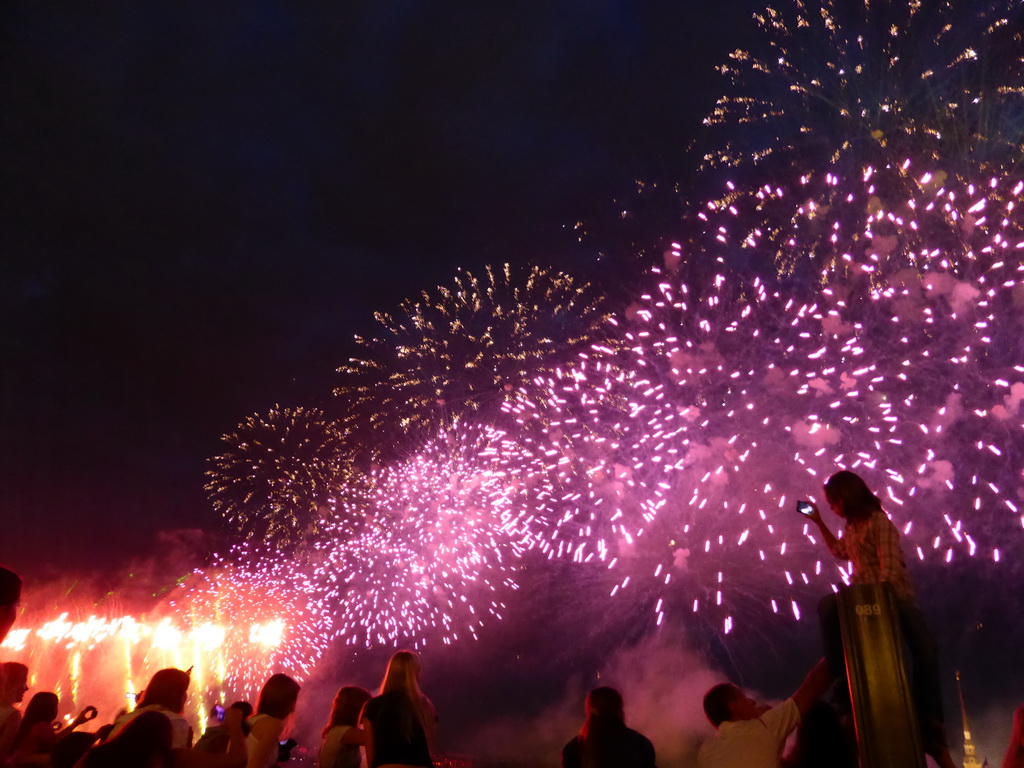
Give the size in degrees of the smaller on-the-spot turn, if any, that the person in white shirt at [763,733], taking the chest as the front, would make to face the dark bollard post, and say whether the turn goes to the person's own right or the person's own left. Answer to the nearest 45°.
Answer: approximately 90° to the person's own right

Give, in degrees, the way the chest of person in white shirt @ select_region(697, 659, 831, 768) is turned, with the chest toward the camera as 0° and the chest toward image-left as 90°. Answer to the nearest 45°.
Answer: approximately 225°

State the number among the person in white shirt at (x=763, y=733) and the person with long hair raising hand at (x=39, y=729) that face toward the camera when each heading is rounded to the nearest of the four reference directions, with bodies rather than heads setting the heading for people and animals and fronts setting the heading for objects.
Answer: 0

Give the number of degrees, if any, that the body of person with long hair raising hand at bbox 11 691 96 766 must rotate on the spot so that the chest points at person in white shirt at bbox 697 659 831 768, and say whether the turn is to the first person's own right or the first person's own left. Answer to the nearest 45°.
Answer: approximately 90° to the first person's own right

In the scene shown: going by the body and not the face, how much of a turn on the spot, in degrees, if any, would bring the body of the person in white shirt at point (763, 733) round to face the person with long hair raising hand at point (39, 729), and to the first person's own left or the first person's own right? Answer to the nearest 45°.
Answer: approximately 135° to the first person's own left

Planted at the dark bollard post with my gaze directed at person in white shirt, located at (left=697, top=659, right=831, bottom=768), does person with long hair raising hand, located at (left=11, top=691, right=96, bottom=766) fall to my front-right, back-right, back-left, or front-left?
front-left

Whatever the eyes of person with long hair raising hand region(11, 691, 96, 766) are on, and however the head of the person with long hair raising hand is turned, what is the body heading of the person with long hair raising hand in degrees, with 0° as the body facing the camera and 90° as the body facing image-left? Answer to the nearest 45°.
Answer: approximately 225°

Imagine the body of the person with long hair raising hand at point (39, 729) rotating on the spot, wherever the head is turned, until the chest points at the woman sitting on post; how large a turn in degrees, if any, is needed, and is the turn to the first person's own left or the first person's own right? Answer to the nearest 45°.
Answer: approximately 90° to the first person's own right

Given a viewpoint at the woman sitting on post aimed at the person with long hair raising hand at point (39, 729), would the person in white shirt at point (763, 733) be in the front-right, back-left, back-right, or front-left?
front-left
